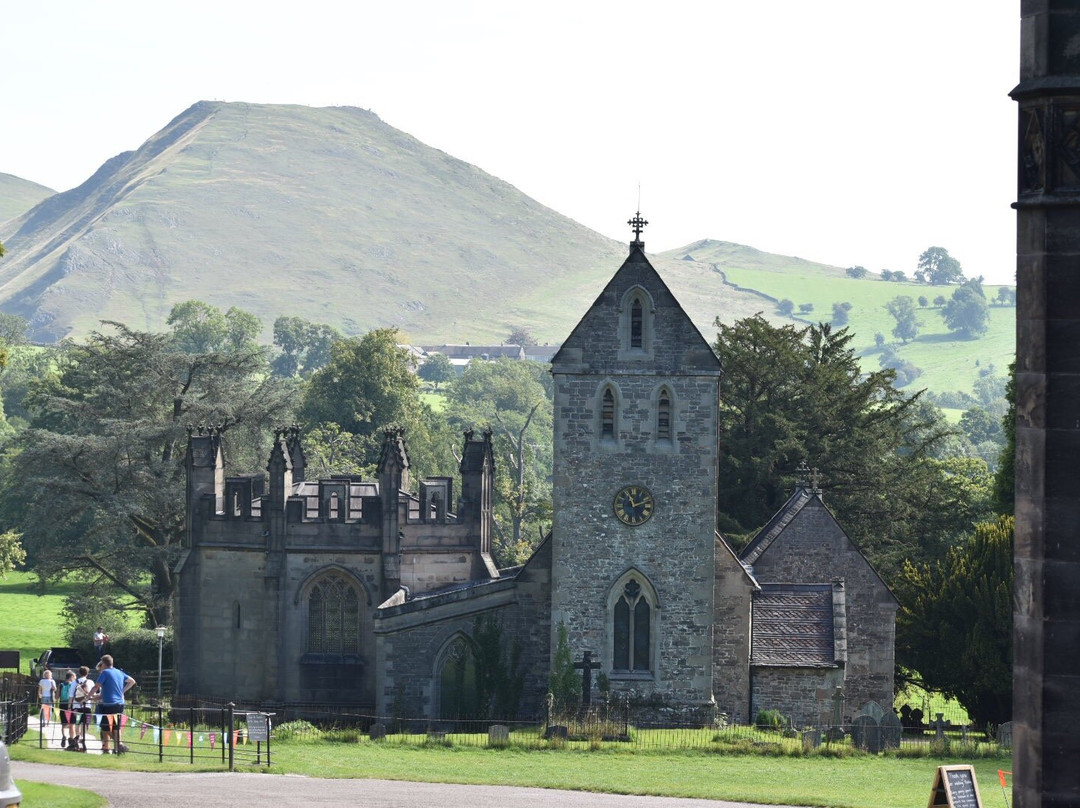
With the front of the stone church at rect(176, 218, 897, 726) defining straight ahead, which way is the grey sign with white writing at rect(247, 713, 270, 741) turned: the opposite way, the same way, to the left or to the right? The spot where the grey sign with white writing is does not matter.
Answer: the same way

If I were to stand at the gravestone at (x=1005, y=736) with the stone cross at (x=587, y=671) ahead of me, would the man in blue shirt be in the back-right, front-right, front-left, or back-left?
front-left

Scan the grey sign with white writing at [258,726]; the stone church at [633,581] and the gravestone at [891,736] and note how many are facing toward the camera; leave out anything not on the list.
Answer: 3

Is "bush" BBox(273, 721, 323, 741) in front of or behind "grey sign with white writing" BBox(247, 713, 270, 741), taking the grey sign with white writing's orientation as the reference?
behind

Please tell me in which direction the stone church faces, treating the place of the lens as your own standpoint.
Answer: facing the viewer

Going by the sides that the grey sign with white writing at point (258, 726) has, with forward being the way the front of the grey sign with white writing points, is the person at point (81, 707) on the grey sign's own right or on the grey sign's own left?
on the grey sign's own right

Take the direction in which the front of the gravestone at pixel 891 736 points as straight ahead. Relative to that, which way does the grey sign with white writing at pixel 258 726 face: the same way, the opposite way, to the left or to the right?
the same way

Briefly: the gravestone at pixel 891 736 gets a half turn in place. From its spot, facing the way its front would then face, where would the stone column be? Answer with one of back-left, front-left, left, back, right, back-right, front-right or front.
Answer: back

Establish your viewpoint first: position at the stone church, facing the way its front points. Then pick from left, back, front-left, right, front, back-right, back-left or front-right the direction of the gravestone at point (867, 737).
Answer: front-left

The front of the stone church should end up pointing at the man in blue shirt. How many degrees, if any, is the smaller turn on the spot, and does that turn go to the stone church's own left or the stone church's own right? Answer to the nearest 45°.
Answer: approximately 45° to the stone church's own right

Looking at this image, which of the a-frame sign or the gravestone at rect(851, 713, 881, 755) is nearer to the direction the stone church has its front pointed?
the a-frame sign

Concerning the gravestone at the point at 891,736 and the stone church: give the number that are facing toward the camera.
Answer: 2

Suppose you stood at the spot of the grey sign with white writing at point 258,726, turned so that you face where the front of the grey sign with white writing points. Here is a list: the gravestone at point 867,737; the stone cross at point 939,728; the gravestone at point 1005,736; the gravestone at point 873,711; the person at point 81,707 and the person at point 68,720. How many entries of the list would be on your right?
2

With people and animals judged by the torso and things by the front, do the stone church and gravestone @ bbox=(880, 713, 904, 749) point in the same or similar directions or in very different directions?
same or similar directions

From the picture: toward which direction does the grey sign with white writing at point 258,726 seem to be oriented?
toward the camera
